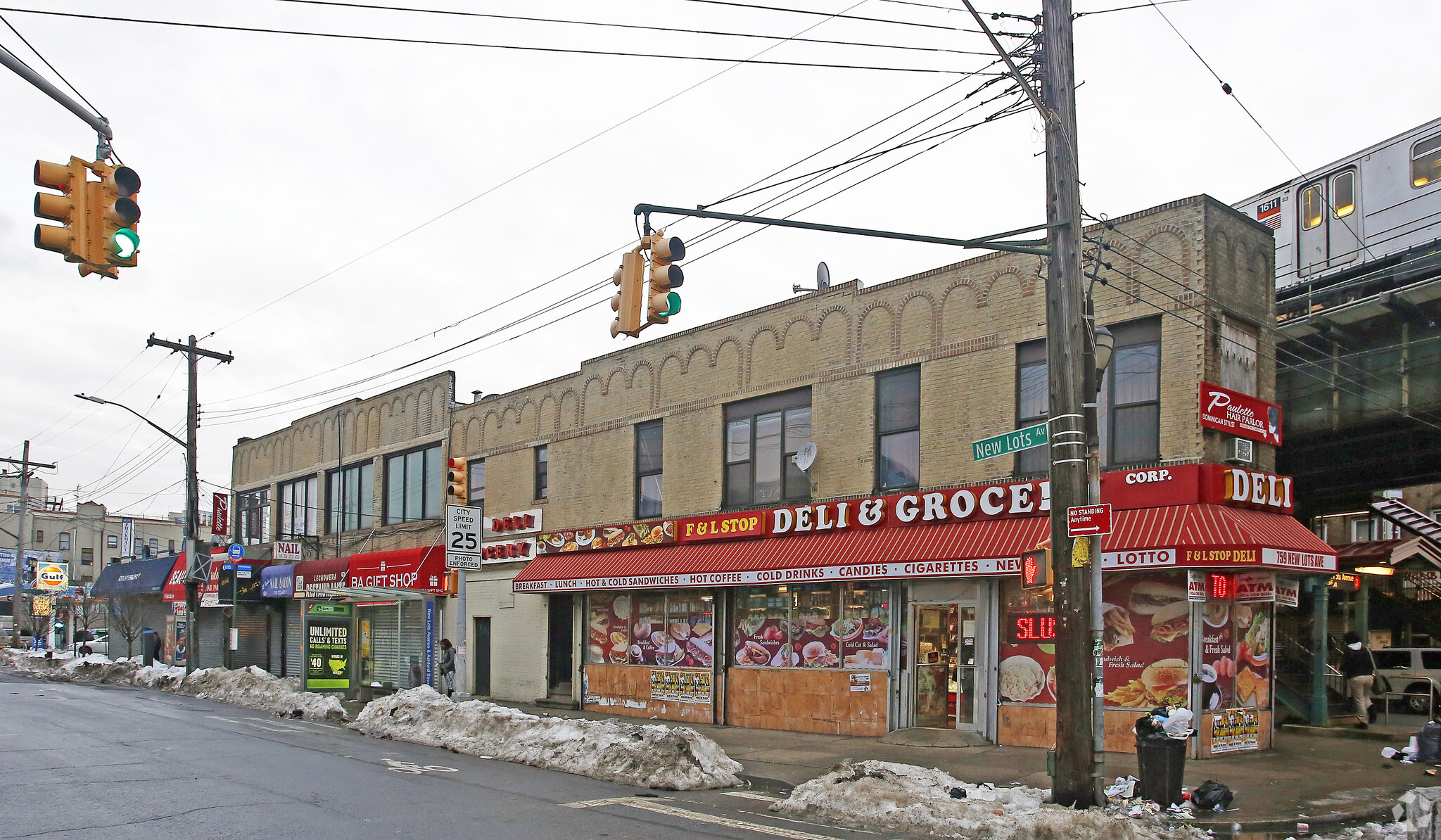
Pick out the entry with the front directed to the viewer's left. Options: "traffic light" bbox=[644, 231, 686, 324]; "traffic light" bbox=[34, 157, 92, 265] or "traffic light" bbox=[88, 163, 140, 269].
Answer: "traffic light" bbox=[34, 157, 92, 265]

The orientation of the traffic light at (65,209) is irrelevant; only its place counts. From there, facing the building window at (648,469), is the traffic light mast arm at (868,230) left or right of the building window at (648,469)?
right

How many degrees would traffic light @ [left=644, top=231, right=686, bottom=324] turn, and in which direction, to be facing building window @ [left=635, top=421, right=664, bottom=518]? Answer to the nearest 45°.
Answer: approximately 135° to its left

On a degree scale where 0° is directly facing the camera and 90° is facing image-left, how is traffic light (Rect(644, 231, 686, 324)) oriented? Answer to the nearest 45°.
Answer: approximately 315°

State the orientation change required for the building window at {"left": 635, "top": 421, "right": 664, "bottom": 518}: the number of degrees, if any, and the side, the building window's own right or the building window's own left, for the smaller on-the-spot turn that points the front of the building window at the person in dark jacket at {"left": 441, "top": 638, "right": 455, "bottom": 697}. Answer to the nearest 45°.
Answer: approximately 90° to the building window's own right

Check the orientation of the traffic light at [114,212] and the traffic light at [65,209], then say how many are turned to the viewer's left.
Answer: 1

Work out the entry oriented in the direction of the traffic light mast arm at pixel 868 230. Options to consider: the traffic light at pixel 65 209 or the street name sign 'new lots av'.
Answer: the street name sign 'new lots av'

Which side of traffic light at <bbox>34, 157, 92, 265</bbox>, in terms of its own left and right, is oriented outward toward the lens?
left

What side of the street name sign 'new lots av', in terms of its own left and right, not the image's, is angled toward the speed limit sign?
right
